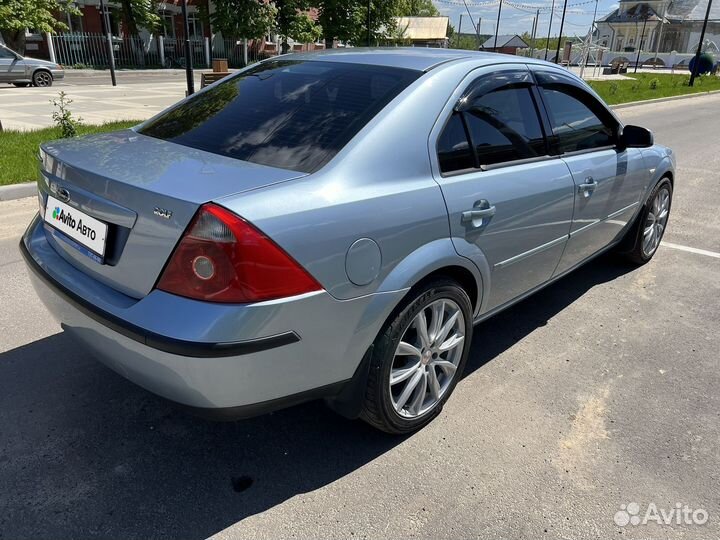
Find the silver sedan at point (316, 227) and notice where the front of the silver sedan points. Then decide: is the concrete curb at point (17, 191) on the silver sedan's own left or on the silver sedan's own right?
on the silver sedan's own left

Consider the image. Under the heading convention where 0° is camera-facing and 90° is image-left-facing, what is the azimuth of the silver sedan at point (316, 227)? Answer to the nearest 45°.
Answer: approximately 225°

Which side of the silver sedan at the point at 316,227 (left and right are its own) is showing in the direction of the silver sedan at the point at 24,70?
left

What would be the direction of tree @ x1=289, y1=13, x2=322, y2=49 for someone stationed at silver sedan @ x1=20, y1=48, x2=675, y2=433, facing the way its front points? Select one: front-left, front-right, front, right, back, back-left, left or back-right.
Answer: front-left
